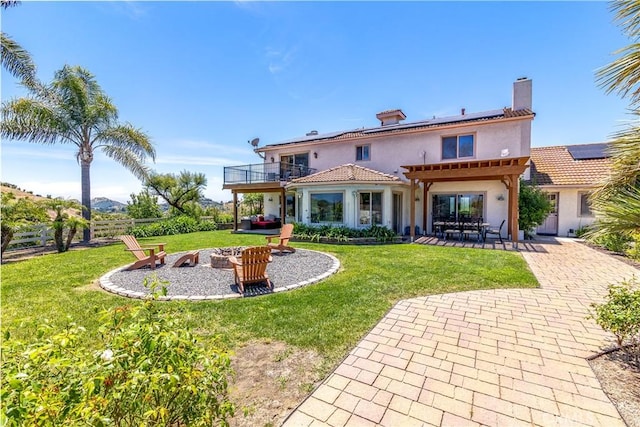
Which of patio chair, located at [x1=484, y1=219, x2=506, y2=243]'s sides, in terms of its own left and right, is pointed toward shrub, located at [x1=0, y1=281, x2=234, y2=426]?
left

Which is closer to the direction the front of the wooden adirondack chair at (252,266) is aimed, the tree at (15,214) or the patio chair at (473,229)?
the tree

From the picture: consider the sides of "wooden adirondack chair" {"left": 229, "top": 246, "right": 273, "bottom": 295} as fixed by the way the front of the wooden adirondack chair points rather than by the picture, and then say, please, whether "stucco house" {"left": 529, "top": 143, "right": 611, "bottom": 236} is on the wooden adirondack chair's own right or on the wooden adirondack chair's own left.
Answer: on the wooden adirondack chair's own right

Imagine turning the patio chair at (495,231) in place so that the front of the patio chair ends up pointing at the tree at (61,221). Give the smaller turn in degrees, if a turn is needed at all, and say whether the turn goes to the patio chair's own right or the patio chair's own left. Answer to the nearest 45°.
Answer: approximately 45° to the patio chair's own left

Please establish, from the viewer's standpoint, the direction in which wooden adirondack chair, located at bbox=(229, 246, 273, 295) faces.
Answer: facing away from the viewer and to the left of the viewer

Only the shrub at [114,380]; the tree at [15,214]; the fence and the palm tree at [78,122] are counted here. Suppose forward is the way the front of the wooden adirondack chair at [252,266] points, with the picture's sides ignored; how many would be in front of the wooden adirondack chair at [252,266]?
3

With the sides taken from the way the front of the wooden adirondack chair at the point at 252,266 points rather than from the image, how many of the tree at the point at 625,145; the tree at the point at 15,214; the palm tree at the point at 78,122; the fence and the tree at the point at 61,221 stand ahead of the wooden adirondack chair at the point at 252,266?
4

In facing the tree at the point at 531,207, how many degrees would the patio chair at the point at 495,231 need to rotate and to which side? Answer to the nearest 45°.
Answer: approximately 135° to its right

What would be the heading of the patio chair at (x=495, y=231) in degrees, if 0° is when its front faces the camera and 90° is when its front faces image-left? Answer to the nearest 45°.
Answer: approximately 90°

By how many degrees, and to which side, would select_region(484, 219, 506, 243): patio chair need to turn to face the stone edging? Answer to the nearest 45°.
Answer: approximately 45° to its left

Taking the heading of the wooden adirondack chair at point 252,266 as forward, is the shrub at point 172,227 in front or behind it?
in front
